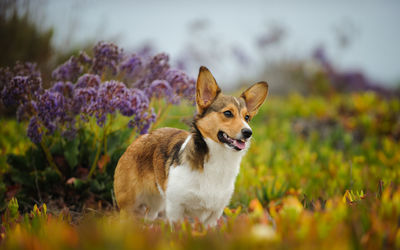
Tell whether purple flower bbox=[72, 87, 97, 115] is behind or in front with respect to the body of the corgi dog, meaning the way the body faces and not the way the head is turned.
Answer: behind

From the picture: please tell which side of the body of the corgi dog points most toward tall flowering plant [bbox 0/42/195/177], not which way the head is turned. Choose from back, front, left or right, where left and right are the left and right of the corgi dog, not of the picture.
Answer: back

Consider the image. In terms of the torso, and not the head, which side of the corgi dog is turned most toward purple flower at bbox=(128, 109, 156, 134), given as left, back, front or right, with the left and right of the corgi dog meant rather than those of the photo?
back

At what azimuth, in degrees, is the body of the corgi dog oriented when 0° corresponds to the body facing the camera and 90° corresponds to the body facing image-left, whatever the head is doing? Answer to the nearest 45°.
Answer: approximately 315°

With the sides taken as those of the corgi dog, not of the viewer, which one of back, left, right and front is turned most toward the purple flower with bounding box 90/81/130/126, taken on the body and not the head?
back
